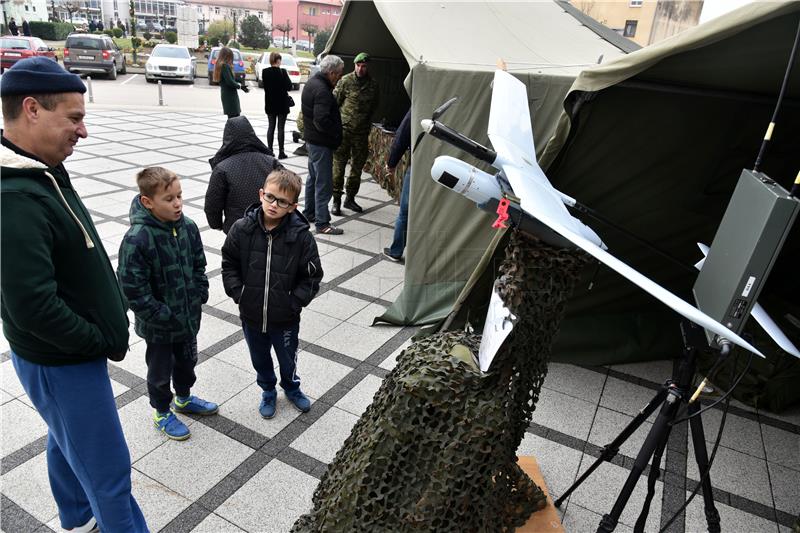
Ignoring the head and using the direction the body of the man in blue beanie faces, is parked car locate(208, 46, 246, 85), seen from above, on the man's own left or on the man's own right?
on the man's own left

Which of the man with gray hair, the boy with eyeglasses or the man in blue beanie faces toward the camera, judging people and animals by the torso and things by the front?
the boy with eyeglasses

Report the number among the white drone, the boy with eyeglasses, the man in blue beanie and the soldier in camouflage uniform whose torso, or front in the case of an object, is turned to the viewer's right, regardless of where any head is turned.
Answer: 1

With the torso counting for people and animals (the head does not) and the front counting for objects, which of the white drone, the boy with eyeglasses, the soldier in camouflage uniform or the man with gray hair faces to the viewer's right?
the man with gray hair

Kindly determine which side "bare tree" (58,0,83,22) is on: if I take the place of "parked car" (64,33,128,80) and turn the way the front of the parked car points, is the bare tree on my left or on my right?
on my left

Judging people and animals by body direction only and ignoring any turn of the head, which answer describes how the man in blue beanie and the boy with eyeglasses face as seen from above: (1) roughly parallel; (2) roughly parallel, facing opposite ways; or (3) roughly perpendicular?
roughly perpendicular

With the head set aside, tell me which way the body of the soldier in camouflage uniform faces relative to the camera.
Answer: toward the camera

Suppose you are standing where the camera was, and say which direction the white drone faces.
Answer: facing the viewer and to the left of the viewer

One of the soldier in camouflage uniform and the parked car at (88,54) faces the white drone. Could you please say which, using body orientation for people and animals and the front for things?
the soldier in camouflage uniform

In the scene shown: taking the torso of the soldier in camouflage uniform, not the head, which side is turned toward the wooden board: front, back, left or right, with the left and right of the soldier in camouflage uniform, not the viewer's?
front

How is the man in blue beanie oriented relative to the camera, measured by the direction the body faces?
to the viewer's right

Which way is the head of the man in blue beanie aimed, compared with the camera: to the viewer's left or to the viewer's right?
to the viewer's right

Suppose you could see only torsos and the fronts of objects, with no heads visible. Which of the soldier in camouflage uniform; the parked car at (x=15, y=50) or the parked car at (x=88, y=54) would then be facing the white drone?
the soldier in camouflage uniform

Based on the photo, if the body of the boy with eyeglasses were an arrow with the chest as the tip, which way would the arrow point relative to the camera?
toward the camera
